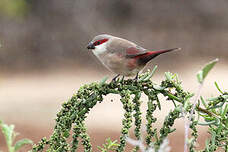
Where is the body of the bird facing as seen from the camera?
to the viewer's left
